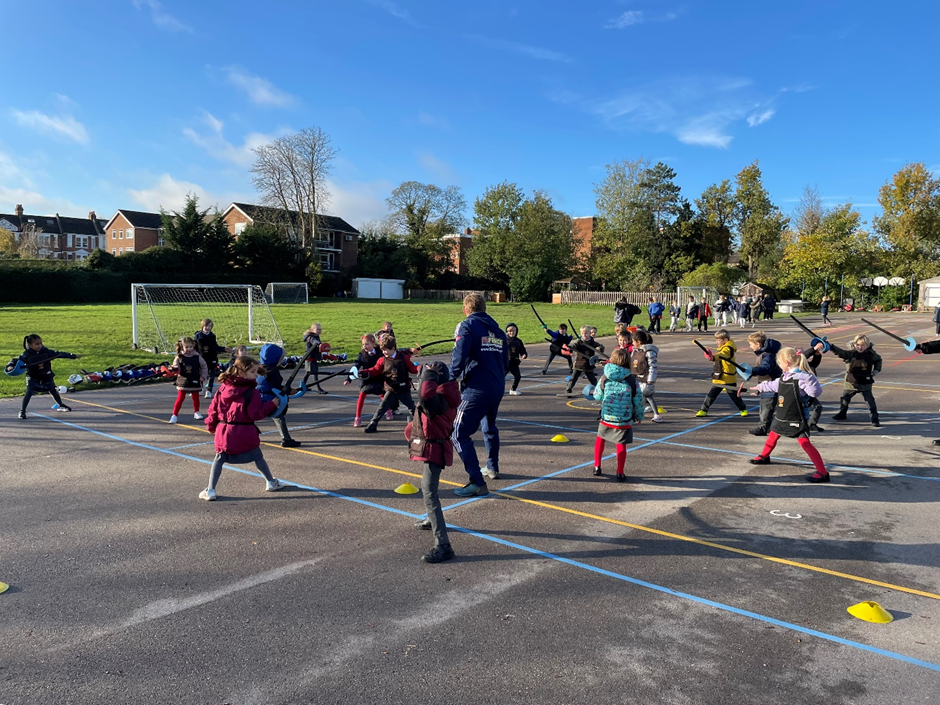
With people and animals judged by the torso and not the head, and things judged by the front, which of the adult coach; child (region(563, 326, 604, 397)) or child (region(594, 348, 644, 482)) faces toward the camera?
child (region(563, 326, 604, 397))

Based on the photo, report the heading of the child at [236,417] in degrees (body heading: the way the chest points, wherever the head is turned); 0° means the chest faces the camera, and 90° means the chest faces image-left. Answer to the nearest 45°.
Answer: approximately 225°

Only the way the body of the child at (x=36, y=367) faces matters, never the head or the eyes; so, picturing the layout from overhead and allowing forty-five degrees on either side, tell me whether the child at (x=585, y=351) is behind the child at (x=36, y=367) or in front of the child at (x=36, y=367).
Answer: in front

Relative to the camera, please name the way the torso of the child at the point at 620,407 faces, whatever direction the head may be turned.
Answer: away from the camera

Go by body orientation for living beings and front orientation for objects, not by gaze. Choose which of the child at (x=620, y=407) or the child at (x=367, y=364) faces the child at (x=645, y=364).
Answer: the child at (x=620, y=407)

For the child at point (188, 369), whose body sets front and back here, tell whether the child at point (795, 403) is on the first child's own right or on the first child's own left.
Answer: on the first child's own left

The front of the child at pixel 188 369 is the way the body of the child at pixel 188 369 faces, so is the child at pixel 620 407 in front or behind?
in front

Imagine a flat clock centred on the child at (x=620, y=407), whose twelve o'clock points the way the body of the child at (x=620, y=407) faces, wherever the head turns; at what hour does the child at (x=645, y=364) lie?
the child at (x=645, y=364) is roughly at 12 o'clock from the child at (x=620, y=407).

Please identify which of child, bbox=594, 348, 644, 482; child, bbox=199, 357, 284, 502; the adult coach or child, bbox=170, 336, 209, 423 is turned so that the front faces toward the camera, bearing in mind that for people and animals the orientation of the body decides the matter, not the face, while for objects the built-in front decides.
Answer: child, bbox=170, 336, 209, 423

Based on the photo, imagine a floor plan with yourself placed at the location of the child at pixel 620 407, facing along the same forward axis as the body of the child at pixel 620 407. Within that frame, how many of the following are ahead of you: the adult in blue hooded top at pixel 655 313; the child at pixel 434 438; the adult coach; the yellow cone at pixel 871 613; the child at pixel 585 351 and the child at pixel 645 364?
3
